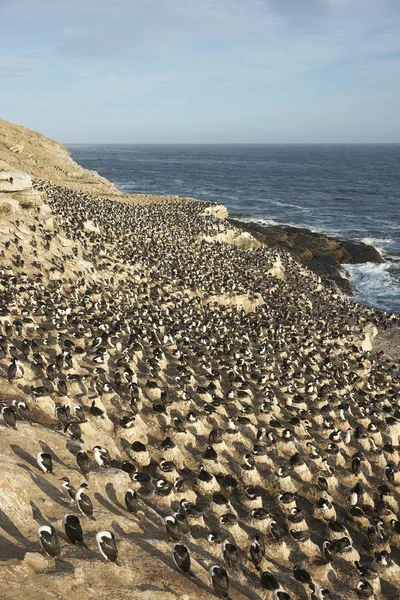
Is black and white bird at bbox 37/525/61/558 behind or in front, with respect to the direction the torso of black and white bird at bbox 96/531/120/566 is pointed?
in front
